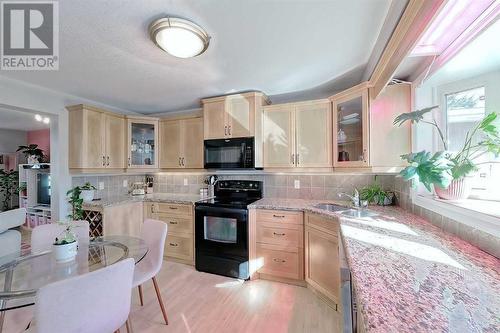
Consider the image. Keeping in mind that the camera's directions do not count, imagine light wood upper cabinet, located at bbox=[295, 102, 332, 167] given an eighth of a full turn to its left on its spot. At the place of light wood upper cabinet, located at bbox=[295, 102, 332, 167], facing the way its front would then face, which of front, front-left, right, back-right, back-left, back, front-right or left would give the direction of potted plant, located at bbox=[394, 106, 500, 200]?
front

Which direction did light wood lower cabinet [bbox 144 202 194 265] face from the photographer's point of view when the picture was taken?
facing the viewer and to the left of the viewer

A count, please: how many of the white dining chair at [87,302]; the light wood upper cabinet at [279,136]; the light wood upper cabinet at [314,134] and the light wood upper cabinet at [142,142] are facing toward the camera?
3

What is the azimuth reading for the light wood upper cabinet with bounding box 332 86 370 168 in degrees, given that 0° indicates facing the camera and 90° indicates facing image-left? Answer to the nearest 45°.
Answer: approximately 45°

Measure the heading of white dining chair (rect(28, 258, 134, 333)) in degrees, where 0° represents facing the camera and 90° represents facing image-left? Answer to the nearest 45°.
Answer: approximately 135°

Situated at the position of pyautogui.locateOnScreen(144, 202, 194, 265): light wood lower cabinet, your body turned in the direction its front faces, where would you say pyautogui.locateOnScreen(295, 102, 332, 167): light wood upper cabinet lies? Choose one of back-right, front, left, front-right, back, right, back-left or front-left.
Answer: left

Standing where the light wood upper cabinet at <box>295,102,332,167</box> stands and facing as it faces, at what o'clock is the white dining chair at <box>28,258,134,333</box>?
The white dining chair is roughly at 1 o'clock from the light wood upper cabinet.

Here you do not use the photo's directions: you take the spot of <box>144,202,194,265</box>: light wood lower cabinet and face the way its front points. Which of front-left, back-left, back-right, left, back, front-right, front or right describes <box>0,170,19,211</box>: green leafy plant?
right

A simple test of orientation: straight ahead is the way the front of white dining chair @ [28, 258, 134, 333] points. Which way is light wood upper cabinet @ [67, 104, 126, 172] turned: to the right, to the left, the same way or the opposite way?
the opposite way

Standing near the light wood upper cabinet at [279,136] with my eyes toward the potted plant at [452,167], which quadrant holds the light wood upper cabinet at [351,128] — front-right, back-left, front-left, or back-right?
front-left

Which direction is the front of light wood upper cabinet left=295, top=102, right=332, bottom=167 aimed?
toward the camera

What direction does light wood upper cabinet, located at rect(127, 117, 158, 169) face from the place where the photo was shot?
facing the viewer

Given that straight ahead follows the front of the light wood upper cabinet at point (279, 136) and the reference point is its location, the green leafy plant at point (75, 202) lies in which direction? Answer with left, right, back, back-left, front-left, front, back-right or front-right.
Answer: right
